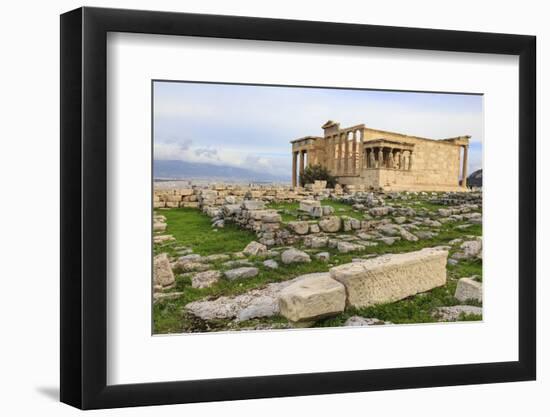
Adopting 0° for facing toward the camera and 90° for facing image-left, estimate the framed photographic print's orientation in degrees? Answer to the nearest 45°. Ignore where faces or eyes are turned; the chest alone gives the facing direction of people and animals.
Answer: approximately 315°
